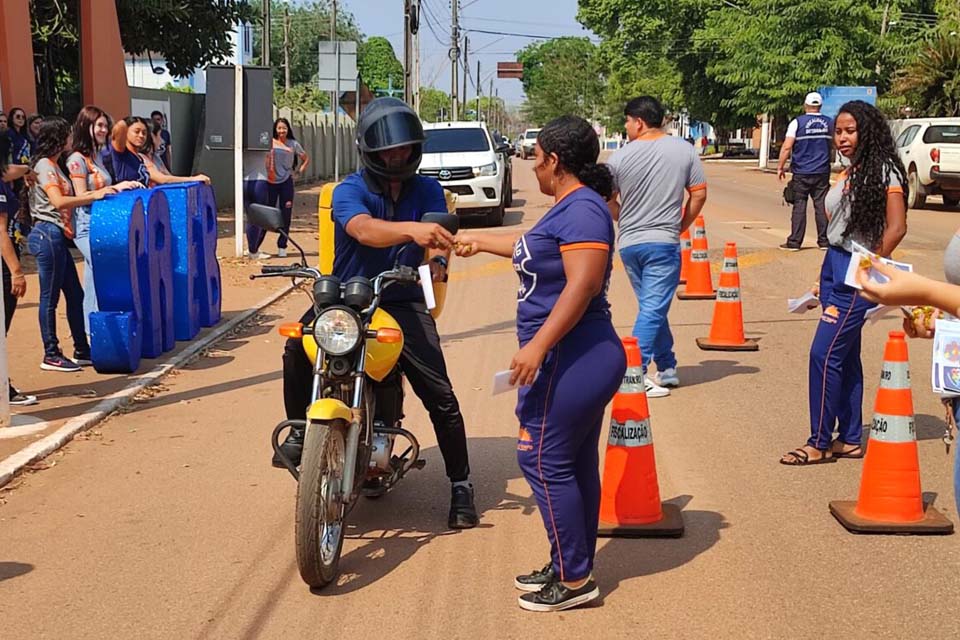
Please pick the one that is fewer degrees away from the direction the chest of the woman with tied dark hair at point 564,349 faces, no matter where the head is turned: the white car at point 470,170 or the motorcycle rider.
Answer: the motorcycle rider

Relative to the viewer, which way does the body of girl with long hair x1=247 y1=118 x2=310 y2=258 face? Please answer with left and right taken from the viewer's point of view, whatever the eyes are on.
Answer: facing the viewer

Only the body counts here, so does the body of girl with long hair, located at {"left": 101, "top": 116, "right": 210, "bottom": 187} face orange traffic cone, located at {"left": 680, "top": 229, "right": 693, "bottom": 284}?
no

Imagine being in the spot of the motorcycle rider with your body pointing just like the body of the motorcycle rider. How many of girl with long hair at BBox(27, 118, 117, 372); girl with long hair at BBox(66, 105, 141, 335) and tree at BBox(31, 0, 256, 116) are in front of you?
0

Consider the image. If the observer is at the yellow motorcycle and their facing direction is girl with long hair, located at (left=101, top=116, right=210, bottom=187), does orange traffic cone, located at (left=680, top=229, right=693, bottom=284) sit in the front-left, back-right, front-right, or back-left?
front-right

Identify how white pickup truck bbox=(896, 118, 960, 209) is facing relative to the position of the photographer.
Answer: facing away from the viewer and to the left of the viewer

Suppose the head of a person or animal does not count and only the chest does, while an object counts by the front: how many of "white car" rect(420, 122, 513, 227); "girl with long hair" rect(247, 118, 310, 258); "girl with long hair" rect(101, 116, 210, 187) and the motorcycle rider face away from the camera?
0

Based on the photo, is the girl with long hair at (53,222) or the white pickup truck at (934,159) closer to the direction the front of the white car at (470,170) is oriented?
the girl with long hair

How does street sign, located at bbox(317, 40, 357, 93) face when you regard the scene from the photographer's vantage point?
facing away from the viewer

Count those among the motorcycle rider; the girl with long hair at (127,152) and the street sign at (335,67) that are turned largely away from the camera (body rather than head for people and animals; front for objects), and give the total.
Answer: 1

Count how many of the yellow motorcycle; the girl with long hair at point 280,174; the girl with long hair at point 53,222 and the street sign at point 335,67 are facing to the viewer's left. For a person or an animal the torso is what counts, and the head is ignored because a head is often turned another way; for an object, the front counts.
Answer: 0

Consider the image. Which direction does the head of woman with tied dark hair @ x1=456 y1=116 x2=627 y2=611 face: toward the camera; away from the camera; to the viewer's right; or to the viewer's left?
to the viewer's left

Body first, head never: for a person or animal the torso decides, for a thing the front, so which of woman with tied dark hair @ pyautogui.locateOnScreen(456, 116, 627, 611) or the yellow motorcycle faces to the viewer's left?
the woman with tied dark hair

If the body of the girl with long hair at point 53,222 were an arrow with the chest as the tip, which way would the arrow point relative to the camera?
to the viewer's right

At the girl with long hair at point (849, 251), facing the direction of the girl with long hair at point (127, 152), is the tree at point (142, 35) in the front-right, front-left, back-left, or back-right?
front-right

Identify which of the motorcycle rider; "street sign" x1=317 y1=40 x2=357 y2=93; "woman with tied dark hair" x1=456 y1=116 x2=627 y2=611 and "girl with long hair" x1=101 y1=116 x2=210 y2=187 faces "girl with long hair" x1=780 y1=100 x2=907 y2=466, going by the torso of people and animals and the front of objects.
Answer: "girl with long hair" x1=101 y1=116 x2=210 y2=187

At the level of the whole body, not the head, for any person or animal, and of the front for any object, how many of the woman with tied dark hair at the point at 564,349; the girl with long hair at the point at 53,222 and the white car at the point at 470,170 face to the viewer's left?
1

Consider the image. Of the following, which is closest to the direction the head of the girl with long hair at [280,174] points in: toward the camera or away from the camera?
toward the camera

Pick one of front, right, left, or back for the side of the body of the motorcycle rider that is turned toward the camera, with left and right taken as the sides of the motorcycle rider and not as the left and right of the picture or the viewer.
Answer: front
